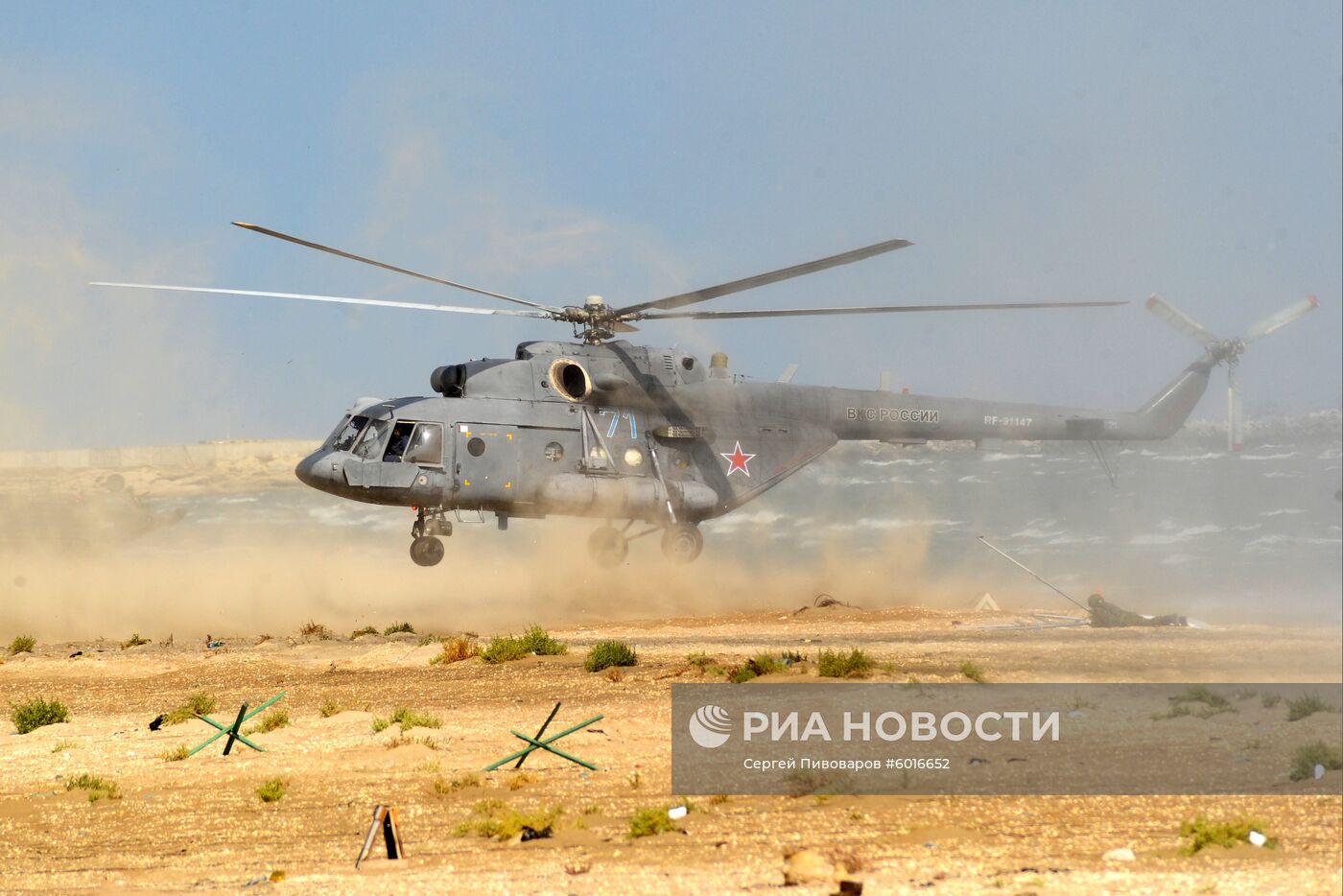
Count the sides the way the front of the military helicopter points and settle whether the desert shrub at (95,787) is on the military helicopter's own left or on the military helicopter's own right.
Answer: on the military helicopter's own left

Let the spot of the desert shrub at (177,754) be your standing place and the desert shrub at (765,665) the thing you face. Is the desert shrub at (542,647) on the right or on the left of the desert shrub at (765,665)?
left

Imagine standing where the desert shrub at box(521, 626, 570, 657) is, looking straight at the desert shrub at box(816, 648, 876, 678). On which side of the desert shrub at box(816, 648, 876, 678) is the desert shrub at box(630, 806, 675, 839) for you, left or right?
right

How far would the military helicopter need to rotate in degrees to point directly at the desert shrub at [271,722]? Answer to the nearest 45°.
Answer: approximately 45° to its left

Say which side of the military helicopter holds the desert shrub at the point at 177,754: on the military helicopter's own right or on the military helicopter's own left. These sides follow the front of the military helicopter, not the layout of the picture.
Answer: on the military helicopter's own left

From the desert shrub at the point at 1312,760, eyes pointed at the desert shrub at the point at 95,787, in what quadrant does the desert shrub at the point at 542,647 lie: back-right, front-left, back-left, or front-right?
front-right

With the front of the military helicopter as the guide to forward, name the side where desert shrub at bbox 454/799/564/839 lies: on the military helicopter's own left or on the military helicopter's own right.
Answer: on the military helicopter's own left

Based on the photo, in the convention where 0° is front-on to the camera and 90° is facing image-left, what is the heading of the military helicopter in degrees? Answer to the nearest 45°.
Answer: approximately 90°

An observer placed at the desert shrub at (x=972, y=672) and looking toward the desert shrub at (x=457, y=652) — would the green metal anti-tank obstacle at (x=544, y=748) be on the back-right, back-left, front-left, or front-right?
front-left

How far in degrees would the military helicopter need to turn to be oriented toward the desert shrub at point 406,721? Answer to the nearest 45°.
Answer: approximately 90° to its left

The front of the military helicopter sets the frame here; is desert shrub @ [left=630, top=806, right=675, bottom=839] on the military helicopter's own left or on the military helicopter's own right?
on the military helicopter's own left

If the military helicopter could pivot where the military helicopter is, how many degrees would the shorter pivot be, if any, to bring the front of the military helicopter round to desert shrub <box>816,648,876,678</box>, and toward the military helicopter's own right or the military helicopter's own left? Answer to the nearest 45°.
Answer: approximately 135° to the military helicopter's own left

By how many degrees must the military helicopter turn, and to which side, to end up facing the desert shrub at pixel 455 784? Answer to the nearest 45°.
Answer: approximately 90° to its left

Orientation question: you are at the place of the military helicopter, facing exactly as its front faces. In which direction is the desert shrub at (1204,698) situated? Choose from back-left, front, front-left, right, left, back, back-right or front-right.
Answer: back-left
